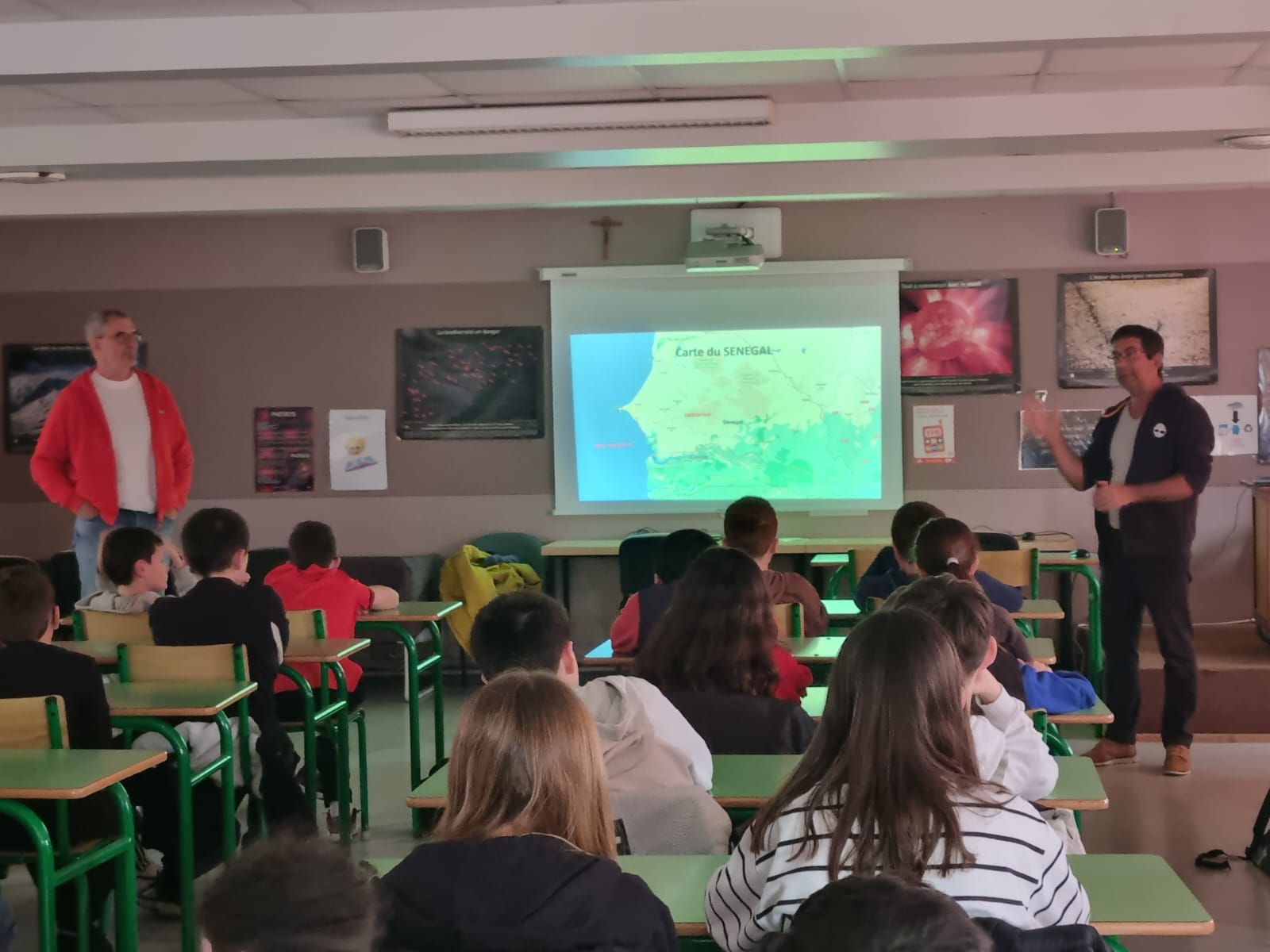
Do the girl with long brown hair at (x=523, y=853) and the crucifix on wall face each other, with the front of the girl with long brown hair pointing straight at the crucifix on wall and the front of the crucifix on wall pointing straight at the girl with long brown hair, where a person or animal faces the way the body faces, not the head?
yes

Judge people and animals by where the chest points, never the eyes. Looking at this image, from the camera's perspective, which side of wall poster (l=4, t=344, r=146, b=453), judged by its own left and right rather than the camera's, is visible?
front

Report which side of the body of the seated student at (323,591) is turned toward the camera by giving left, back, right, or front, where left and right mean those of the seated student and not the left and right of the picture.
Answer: back

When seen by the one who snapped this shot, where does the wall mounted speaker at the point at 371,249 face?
facing the viewer

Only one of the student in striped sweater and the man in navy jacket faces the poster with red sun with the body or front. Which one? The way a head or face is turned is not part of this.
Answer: the student in striped sweater

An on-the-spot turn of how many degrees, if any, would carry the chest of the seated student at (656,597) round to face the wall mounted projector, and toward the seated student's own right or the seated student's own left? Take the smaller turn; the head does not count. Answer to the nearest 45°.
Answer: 0° — they already face it

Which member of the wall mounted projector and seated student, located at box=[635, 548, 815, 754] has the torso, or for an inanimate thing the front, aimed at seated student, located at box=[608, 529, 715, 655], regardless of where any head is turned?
seated student, located at box=[635, 548, 815, 754]

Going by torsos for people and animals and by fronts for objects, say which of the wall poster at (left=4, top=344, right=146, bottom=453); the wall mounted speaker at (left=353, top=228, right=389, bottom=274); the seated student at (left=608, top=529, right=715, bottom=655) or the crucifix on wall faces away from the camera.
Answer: the seated student

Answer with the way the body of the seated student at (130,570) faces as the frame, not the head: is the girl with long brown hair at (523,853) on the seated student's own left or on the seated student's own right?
on the seated student's own right

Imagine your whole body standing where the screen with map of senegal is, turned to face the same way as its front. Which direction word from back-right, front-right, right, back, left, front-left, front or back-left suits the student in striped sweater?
front

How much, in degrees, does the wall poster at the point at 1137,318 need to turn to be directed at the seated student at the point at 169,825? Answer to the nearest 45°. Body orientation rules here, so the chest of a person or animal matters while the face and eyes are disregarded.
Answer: approximately 45° to its right

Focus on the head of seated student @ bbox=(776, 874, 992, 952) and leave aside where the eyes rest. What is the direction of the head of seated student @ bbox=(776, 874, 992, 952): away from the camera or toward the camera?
away from the camera

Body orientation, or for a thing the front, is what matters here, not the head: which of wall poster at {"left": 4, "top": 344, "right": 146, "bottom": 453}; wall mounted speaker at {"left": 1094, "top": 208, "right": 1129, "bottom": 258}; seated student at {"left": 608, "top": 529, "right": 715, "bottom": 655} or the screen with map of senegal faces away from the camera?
the seated student

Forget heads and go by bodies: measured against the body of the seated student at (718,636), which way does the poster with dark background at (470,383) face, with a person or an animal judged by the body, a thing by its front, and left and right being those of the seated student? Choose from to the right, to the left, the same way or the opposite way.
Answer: the opposite way

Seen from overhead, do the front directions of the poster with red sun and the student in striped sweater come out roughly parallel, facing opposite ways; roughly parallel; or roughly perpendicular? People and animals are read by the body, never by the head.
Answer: roughly parallel, facing opposite ways

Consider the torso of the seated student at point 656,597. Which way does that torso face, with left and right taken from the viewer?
facing away from the viewer
